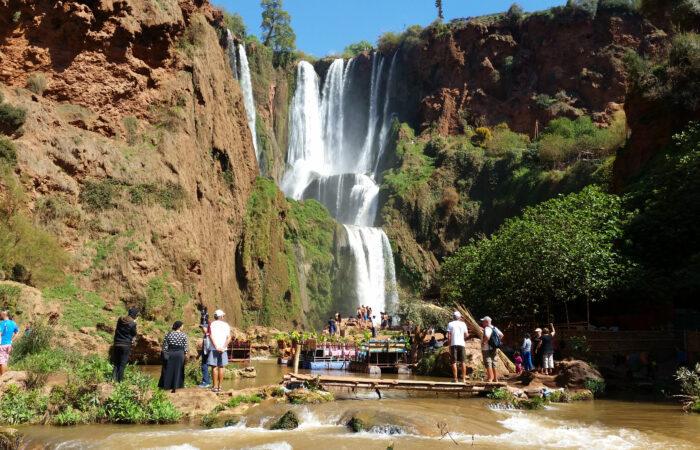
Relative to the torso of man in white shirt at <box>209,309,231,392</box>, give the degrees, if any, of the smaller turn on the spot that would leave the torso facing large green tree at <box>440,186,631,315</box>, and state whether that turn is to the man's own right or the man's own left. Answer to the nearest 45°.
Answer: approximately 45° to the man's own right

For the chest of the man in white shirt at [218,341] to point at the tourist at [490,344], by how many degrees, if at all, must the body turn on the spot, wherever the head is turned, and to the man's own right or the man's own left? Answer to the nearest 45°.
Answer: approximately 90° to the man's own right

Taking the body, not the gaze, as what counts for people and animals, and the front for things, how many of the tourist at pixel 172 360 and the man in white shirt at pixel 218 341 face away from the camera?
2

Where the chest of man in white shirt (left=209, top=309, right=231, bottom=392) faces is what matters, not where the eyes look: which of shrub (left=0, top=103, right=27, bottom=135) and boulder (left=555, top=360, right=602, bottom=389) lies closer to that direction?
the shrub

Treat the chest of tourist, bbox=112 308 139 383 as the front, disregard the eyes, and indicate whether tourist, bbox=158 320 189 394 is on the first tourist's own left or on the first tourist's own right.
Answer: on the first tourist's own right

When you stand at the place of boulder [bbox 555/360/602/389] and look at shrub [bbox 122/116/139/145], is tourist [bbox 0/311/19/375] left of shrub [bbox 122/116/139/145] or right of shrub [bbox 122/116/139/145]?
left

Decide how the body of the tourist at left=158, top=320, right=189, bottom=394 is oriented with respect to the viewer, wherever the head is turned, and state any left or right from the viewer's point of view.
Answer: facing away from the viewer

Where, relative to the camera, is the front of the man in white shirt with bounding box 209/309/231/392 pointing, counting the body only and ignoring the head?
away from the camera

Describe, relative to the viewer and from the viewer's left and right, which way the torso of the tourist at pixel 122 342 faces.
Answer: facing away from the viewer and to the right of the viewer

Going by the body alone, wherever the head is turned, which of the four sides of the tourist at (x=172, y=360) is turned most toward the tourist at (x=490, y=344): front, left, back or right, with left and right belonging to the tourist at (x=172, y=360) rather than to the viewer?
right
